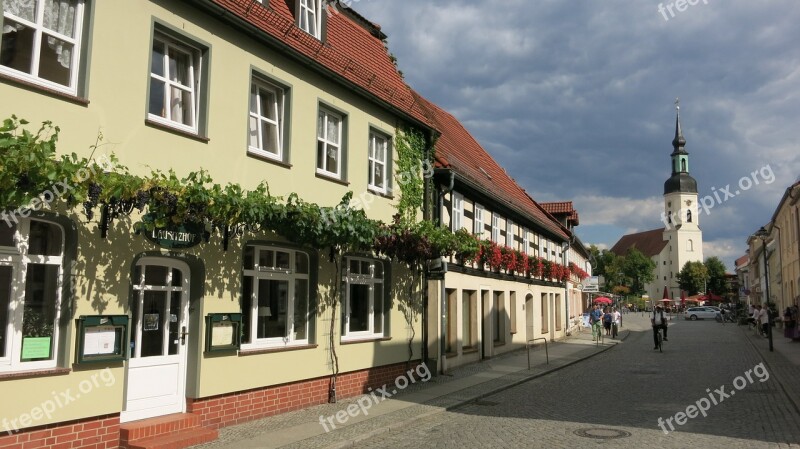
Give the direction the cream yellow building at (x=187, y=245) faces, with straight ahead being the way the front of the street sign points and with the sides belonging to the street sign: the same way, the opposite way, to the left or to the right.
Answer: to the left

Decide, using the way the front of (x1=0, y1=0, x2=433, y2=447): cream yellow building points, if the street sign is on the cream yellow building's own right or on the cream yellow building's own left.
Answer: on the cream yellow building's own left

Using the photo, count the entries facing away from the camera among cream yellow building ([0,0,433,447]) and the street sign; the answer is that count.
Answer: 0

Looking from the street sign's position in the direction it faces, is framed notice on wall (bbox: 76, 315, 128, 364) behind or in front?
in front

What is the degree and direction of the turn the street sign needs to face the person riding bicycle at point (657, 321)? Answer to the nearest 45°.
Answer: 0° — it already faces them

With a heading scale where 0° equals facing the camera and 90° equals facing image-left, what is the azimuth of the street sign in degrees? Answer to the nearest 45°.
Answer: approximately 0°

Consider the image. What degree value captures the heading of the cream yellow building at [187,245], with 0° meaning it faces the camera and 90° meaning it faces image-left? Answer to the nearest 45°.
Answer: approximately 315°

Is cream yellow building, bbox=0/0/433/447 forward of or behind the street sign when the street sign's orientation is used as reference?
forward

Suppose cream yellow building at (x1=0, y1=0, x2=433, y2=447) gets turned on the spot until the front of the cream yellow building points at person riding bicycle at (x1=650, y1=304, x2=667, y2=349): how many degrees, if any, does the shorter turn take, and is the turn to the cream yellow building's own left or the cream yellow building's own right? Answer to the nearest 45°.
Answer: approximately 90° to the cream yellow building's own left

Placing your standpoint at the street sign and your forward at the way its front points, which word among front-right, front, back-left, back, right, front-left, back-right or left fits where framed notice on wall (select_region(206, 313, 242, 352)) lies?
front
